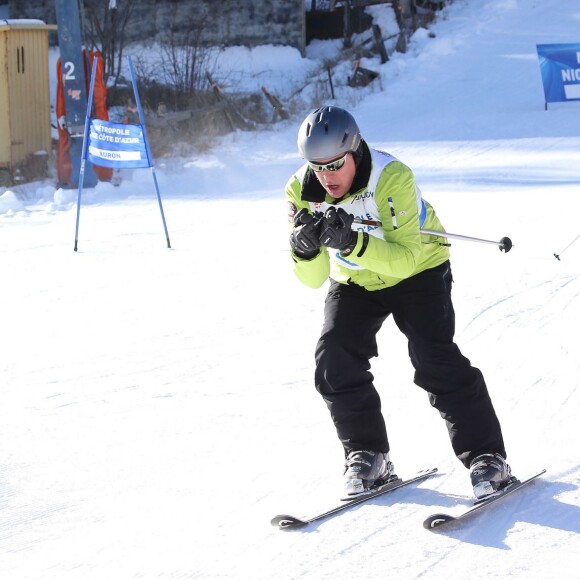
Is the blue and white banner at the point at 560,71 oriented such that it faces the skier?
yes

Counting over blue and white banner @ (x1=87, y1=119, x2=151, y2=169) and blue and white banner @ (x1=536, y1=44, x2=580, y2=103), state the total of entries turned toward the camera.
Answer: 2

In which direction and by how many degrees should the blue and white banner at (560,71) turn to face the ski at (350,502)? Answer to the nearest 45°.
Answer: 0° — it already faces it

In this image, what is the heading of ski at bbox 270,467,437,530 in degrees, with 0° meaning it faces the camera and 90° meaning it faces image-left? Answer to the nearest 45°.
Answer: approximately 45°

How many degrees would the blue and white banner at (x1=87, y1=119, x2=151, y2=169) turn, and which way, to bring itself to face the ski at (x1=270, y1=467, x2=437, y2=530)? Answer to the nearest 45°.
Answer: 0° — it already faces it

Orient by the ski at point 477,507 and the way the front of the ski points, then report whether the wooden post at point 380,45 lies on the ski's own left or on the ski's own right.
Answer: on the ski's own right
